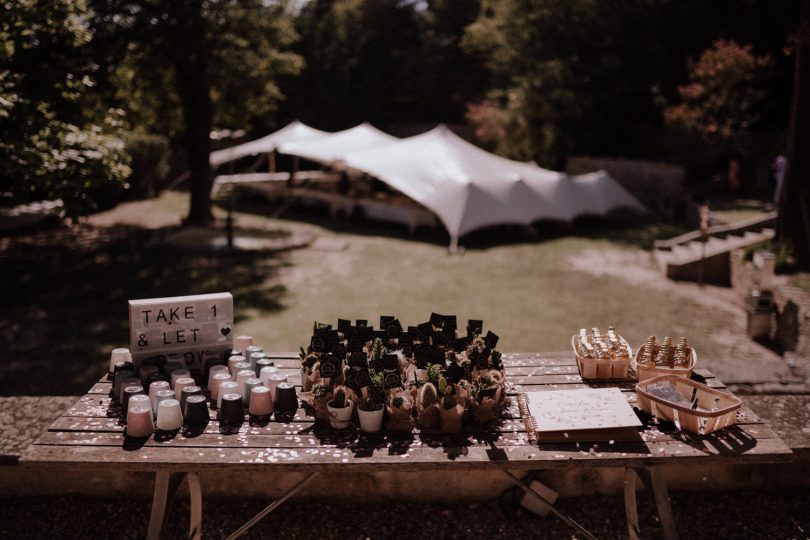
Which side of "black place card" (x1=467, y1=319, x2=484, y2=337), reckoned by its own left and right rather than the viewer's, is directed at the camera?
front

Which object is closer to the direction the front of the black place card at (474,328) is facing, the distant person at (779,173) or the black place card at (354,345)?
the black place card

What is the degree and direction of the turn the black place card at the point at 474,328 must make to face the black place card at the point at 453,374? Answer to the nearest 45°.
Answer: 0° — it already faces it

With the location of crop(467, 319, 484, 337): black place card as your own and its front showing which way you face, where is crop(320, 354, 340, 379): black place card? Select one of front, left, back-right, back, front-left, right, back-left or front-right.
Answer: front-right

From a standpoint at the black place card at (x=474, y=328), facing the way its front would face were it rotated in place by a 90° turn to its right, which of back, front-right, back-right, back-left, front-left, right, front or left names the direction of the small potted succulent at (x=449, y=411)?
left

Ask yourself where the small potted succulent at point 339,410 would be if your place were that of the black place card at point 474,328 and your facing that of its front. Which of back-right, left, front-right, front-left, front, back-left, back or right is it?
front-right

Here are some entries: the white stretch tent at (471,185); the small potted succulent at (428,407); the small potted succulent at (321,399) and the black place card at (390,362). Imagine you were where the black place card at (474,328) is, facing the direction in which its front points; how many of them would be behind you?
1

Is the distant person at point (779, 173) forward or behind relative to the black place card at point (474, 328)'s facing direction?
behind

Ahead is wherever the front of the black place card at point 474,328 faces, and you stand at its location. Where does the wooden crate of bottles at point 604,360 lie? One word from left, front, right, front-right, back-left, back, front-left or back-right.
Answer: left

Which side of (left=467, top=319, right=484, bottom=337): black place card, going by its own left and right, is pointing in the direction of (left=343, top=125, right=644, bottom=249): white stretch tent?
back

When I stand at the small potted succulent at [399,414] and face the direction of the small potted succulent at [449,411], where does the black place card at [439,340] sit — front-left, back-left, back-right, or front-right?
front-left

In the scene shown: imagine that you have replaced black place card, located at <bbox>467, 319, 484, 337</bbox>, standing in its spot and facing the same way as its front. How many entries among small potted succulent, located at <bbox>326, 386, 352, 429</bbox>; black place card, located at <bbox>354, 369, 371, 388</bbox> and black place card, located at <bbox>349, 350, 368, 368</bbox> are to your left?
0

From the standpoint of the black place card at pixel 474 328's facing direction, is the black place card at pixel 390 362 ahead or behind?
ahead

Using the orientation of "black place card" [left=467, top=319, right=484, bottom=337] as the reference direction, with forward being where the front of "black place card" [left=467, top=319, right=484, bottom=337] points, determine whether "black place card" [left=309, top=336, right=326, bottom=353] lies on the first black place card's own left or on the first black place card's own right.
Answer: on the first black place card's own right

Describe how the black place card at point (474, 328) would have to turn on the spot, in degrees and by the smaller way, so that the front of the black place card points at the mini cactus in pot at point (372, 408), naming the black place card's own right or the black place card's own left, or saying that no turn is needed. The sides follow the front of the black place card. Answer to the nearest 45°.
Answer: approximately 45° to the black place card's own right
